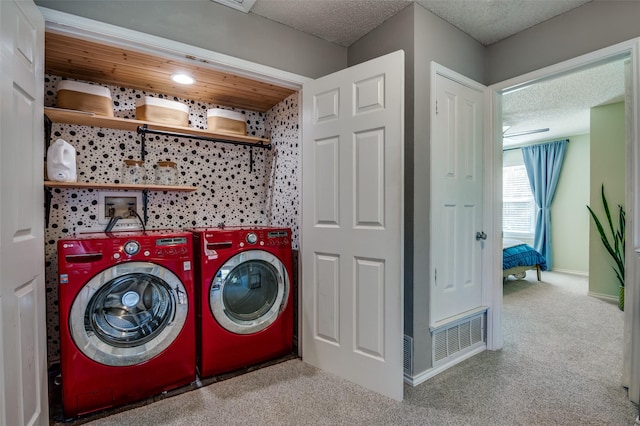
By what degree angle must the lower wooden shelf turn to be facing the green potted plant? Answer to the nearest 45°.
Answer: approximately 90° to its left

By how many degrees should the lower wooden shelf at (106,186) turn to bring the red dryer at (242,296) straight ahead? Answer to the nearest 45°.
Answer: approximately 45° to its left

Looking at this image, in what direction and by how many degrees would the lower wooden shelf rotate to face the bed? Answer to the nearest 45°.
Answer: approximately 90° to its left

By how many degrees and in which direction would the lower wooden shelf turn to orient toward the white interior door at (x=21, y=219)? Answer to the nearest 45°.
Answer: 0° — it already faces it

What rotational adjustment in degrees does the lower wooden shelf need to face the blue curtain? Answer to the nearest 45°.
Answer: approximately 90° to its left

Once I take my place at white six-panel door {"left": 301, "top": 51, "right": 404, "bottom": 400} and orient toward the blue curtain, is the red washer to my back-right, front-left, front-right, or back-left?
back-left

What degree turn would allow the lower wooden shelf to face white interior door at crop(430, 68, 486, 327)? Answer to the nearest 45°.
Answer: approximately 45° to its left

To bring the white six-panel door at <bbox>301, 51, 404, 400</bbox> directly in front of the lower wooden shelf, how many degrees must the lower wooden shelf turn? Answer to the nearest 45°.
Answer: approximately 45° to its left

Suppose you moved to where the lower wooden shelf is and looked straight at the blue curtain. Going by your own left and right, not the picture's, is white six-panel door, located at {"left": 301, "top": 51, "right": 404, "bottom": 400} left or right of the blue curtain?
right

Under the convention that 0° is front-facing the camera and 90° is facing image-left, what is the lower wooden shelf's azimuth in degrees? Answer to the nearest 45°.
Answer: approximately 0°
